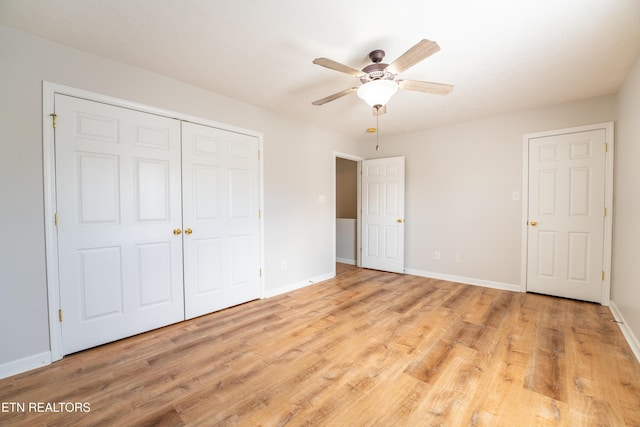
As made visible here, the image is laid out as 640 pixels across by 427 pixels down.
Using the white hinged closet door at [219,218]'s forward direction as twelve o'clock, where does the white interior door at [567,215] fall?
The white interior door is roughly at 11 o'clock from the white hinged closet door.

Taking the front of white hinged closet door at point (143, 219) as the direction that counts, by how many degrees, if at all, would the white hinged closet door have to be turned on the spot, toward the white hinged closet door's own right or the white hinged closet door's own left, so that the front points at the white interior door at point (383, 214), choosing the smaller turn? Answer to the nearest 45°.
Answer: approximately 45° to the white hinged closet door's own left

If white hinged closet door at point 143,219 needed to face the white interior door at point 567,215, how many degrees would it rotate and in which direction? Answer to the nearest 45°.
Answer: approximately 45° to its left

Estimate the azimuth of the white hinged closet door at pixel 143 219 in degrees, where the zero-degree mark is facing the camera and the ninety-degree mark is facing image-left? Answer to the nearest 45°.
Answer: approximately 315°

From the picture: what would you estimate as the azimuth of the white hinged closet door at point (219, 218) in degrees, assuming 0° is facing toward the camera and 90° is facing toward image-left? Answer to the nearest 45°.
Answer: approximately 315°

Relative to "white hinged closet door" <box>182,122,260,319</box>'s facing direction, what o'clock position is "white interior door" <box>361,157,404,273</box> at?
The white interior door is roughly at 10 o'clock from the white hinged closet door.

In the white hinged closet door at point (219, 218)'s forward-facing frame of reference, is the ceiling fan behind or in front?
in front

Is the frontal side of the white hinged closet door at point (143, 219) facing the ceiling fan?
yes
